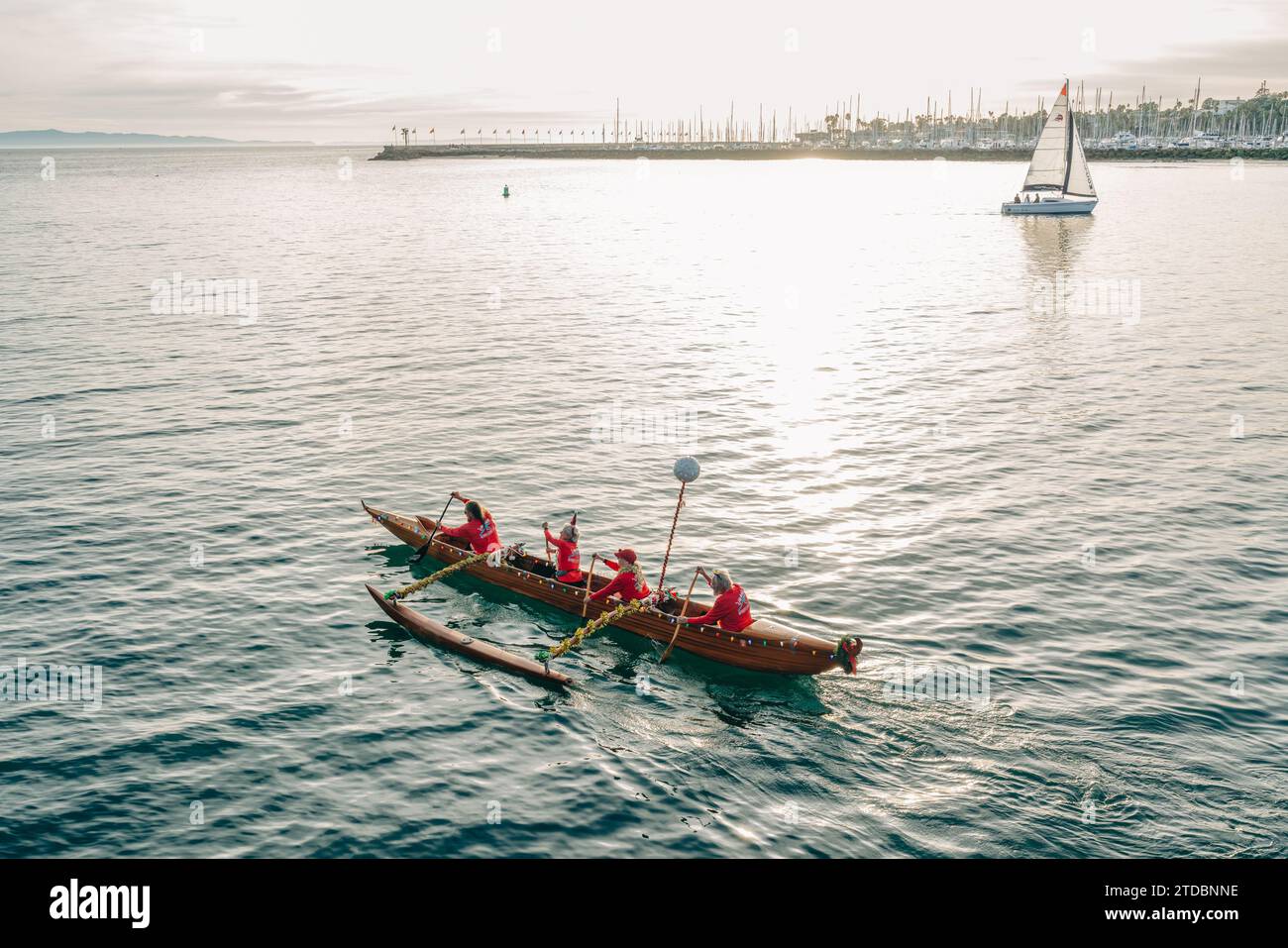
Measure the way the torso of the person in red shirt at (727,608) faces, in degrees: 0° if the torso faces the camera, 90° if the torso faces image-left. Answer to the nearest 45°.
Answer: approximately 135°

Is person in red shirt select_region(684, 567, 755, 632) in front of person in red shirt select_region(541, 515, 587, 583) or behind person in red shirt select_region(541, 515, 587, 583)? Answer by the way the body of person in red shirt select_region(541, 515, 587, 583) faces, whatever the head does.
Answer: behind

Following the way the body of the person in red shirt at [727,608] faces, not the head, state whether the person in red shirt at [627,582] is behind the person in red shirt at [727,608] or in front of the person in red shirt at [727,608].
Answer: in front

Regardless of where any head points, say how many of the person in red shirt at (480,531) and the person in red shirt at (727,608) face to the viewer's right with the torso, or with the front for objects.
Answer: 0

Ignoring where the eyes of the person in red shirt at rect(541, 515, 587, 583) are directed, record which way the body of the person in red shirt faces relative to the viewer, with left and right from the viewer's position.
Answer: facing away from the viewer and to the left of the viewer

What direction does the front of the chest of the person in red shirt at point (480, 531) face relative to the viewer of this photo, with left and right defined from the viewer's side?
facing away from the viewer and to the left of the viewer

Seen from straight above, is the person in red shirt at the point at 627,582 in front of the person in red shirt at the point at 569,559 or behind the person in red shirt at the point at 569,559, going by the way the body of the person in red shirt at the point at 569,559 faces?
behind

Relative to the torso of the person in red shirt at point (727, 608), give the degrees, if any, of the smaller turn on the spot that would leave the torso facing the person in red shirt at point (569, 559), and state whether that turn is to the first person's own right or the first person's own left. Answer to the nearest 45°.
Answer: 0° — they already face them
